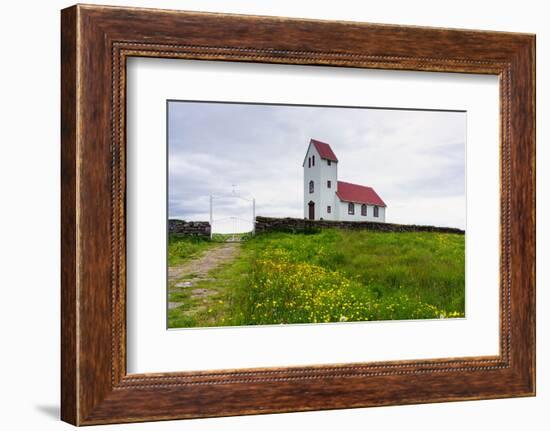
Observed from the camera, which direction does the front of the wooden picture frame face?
facing the viewer and to the right of the viewer
